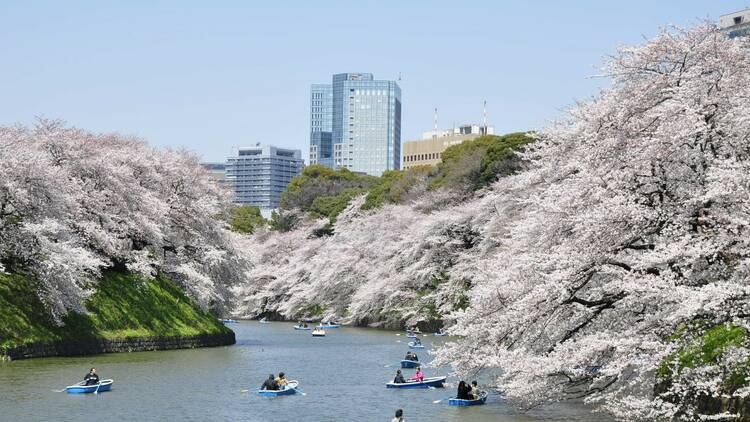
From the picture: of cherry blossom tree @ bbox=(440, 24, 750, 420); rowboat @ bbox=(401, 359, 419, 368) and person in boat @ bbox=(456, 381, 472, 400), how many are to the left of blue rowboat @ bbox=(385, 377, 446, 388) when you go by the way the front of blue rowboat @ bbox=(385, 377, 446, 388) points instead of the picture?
1

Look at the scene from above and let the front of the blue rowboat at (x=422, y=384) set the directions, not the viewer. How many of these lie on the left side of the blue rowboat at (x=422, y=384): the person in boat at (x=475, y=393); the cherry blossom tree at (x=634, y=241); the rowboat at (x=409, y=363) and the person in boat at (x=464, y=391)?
1

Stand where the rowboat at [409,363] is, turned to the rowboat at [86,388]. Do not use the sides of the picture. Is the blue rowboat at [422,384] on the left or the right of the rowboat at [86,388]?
left
